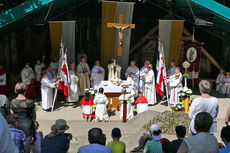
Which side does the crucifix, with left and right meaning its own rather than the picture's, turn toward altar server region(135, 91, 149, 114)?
front

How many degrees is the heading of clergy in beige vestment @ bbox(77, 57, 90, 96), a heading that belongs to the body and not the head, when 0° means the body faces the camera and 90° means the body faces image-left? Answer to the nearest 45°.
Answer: approximately 0°

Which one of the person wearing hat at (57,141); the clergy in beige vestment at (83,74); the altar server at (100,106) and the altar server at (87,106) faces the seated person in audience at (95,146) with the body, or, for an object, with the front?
the clergy in beige vestment

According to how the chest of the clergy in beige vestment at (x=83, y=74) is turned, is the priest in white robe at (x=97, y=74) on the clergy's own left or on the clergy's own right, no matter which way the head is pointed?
on the clergy's own left

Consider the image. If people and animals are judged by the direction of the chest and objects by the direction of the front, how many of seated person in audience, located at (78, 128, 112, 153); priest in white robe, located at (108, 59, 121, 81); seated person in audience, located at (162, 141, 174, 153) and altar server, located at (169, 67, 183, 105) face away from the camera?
2

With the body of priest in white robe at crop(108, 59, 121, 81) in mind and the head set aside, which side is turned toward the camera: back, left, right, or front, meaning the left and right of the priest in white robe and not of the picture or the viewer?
front

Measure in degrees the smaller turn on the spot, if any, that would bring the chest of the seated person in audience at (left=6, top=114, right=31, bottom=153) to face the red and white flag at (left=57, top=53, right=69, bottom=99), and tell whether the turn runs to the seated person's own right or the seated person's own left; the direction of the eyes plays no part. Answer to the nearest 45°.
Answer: approximately 45° to the seated person's own left

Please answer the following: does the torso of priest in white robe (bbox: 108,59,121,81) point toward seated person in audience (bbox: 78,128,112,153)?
yes

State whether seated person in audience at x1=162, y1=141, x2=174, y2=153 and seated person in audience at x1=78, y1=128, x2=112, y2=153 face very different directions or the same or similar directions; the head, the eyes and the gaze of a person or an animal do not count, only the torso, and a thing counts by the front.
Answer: same or similar directions

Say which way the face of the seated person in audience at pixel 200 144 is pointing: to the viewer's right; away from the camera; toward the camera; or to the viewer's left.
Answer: away from the camera

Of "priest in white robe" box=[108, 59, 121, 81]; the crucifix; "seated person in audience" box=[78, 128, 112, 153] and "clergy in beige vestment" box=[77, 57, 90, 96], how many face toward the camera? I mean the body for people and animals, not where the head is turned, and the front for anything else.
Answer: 3

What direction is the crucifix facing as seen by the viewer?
toward the camera

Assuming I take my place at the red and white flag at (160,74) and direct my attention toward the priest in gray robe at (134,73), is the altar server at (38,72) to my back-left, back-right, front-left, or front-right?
front-left

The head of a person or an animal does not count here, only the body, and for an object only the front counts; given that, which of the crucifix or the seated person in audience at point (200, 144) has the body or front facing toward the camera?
the crucifix

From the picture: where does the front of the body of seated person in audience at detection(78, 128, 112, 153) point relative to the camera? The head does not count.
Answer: away from the camera

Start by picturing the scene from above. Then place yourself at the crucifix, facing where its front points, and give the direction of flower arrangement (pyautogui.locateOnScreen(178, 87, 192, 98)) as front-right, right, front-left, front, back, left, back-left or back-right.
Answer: front-left
